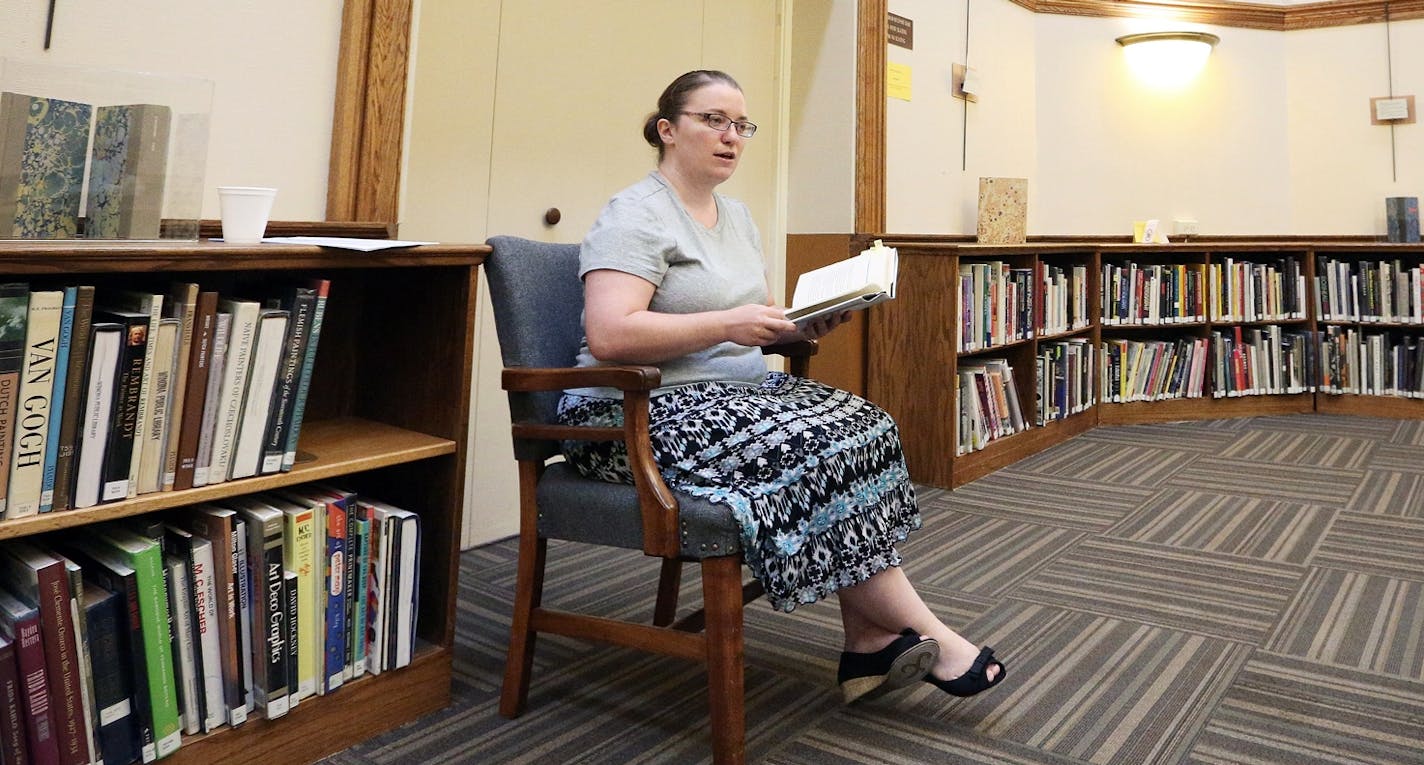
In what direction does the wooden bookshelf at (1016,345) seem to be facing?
toward the camera

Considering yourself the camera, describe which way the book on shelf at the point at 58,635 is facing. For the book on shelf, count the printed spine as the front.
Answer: facing the viewer and to the right of the viewer

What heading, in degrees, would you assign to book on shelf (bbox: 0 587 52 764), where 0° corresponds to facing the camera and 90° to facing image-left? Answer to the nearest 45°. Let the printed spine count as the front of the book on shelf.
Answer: approximately 315°

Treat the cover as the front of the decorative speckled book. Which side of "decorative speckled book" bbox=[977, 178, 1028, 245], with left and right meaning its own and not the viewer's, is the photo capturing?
front

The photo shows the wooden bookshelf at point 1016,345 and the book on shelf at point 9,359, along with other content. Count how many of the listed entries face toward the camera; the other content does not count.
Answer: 2

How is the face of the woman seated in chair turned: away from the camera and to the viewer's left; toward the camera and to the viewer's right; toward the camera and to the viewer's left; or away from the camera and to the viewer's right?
toward the camera and to the viewer's right

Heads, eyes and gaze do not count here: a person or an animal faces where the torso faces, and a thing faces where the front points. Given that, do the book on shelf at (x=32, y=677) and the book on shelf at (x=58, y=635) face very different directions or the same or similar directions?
same or similar directions

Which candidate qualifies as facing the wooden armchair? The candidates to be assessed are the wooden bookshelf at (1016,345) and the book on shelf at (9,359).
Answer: the wooden bookshelf
